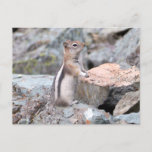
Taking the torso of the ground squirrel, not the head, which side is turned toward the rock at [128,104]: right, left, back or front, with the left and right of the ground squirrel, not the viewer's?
front

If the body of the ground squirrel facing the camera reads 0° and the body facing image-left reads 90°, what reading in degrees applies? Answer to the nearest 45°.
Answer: approximately 270°

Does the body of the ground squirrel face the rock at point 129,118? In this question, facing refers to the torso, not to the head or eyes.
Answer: yes
